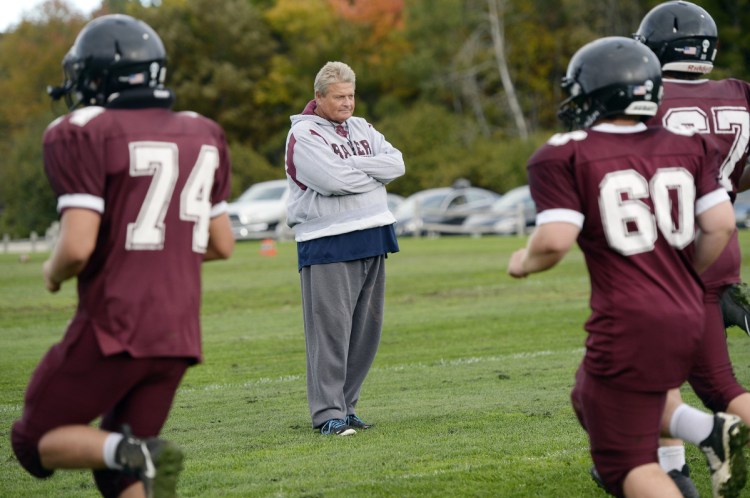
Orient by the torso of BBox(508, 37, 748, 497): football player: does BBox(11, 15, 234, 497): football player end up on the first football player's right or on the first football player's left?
on the first football player's left

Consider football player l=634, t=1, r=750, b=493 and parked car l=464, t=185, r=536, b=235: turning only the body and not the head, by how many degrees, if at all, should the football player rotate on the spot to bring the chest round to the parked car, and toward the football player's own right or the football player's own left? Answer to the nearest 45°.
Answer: approximately 45° to the football player's own right

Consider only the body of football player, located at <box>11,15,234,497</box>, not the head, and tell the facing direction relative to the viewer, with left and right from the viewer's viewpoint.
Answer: facing away from the viewer and to the left of the viewer

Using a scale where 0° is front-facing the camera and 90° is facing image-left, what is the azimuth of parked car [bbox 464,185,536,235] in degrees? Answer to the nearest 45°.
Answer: approximately 45°

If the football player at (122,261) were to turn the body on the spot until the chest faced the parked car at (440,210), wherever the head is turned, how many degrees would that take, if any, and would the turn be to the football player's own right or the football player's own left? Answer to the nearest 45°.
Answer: approximately 45° to the football player's own right

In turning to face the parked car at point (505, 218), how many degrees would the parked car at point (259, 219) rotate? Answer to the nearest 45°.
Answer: approximately 135° to its left

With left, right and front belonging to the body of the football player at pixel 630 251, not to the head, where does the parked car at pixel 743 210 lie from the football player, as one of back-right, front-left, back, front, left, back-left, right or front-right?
front-right

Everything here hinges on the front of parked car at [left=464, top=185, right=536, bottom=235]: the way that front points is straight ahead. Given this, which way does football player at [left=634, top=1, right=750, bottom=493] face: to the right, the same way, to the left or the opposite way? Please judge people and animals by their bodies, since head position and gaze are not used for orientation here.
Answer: to the right

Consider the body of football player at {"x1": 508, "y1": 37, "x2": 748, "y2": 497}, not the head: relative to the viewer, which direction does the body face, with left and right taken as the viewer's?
facing away from the viewer and to the left of the viewer

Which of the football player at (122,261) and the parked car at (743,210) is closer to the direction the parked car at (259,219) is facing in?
the football player

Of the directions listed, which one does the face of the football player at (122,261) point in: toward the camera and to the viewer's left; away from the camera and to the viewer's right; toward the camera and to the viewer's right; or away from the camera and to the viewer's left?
away from the camera and to the viewer's left

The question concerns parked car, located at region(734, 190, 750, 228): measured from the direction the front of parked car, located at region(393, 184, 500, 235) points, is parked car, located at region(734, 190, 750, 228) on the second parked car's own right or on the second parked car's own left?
on the second parked car's own left

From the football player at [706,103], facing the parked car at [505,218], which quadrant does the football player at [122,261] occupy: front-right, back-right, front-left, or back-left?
back-left

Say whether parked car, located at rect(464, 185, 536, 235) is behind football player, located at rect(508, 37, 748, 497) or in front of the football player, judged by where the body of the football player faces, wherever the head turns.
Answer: in front

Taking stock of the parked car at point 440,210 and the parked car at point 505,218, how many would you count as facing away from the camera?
0
